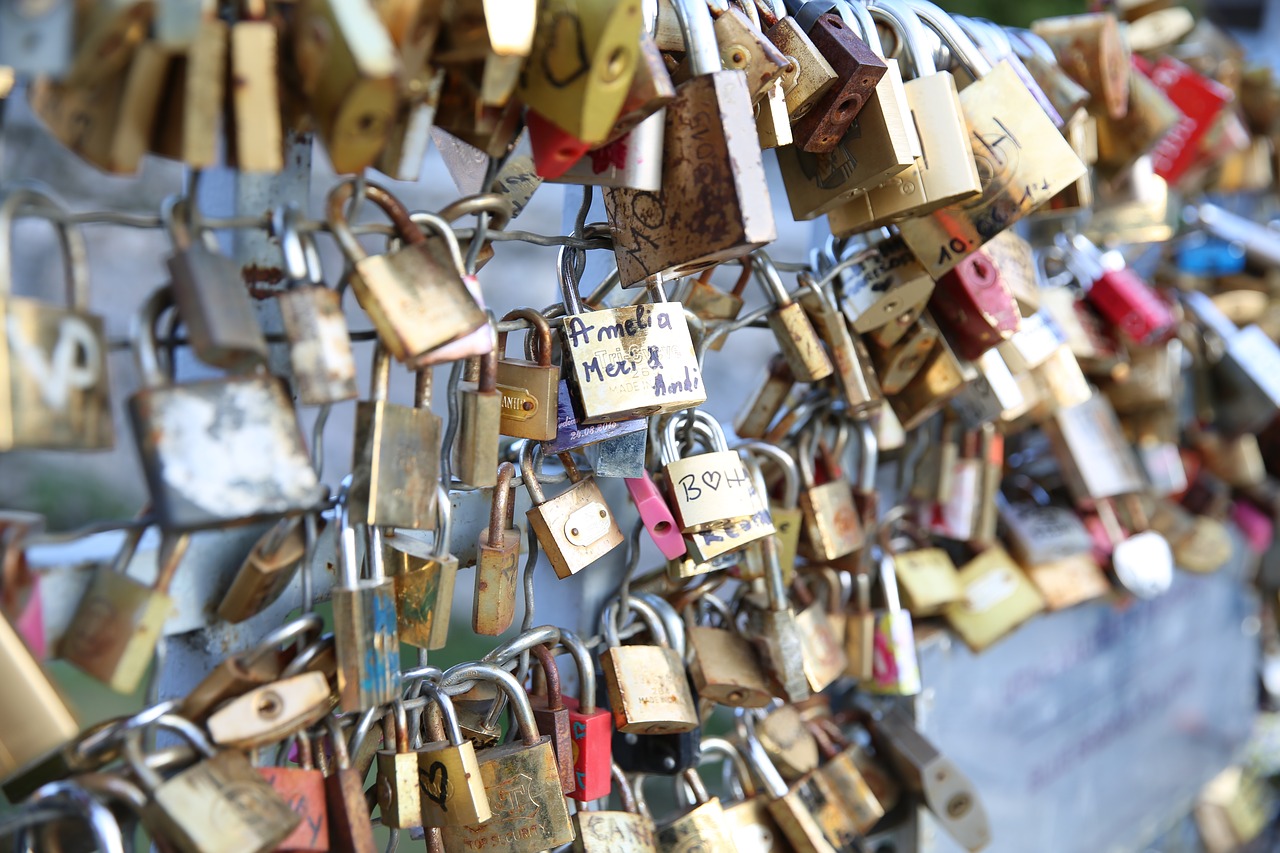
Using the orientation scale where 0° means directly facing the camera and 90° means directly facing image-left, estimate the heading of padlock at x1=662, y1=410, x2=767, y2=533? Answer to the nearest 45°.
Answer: approximately 0°

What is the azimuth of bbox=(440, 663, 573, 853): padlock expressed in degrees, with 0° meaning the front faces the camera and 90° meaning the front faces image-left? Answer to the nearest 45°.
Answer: approximately 0°

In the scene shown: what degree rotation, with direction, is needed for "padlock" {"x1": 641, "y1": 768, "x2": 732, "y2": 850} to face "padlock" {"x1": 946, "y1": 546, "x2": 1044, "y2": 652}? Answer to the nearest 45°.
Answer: approximately 135° to its left
